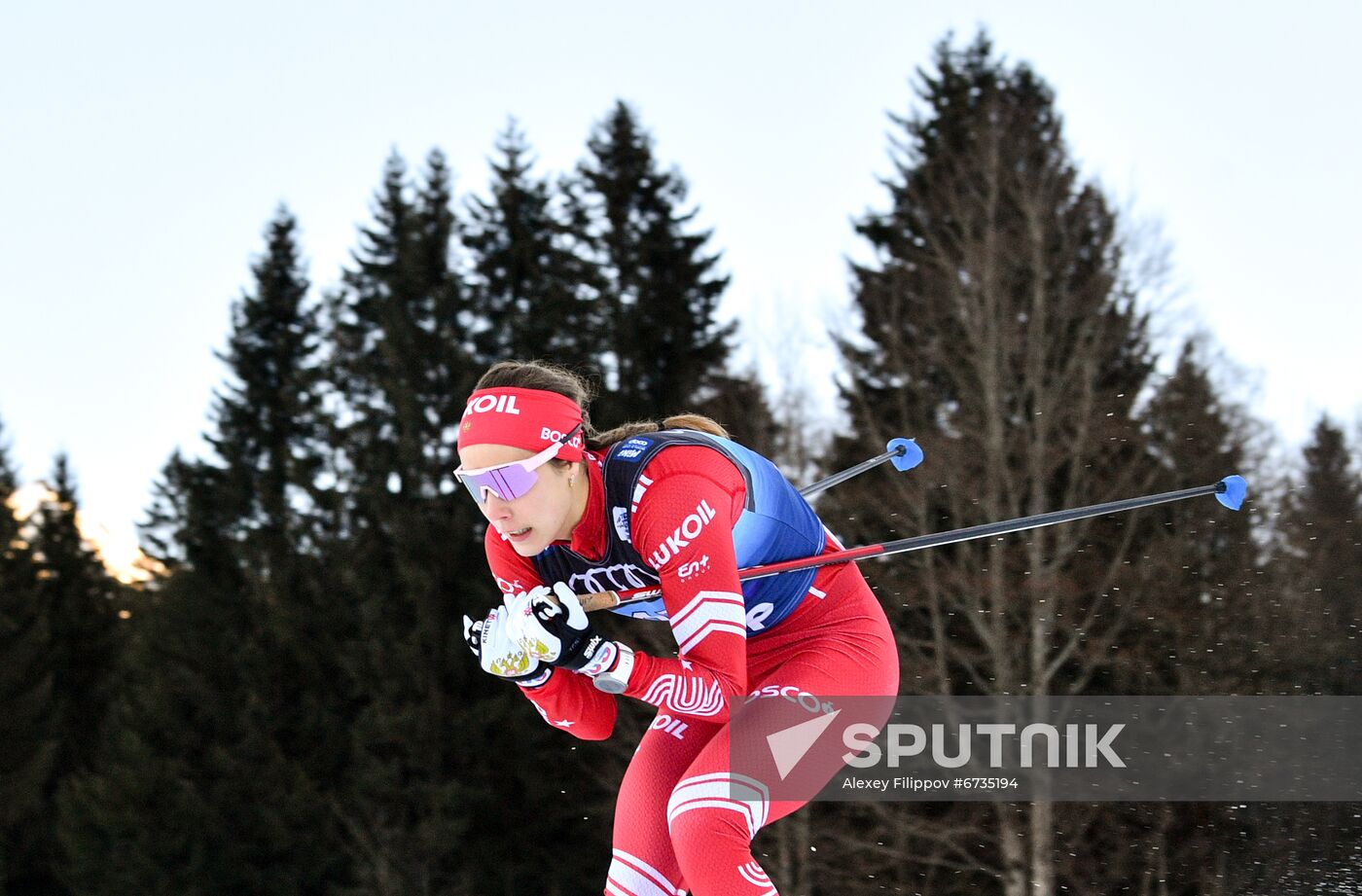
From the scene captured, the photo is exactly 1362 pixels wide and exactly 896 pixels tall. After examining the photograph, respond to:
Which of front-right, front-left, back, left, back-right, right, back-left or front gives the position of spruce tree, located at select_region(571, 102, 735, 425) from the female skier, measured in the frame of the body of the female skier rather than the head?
back-right

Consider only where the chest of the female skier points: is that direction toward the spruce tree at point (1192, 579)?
no

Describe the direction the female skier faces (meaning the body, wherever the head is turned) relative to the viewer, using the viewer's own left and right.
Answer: facing the viewer and to the left of the viewer

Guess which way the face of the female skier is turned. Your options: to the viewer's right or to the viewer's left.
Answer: to the viewer's left

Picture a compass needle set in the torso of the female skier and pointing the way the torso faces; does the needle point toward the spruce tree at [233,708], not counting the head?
no

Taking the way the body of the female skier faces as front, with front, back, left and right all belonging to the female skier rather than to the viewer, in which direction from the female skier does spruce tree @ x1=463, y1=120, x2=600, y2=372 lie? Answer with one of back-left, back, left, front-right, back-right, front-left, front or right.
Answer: back-right
